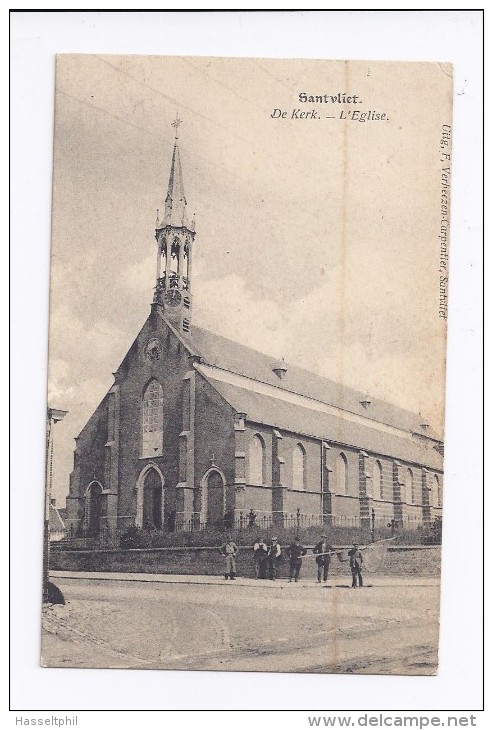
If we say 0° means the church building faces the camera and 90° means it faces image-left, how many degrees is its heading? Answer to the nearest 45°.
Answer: approximately 45°
